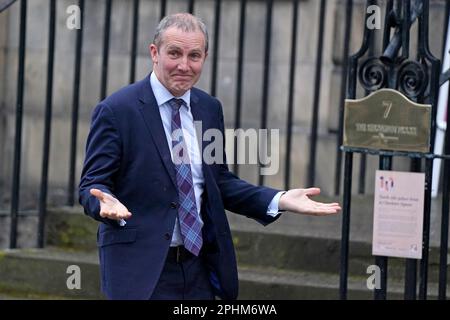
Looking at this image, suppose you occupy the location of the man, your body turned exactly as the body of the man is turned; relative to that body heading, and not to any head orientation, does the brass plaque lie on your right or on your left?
on your left

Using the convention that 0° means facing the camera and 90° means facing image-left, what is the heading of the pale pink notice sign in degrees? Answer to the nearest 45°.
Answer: approximately 0°

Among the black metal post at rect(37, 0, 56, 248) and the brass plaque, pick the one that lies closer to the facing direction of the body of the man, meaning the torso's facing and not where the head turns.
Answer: the brass plaque

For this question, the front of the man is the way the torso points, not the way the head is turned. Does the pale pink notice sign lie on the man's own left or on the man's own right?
on the man's own left

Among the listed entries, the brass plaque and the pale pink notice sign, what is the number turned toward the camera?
2

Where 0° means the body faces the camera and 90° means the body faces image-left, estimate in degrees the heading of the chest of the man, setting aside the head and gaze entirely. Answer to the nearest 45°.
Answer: approximately 315°

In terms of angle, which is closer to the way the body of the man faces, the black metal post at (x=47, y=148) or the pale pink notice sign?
the pale pink notice sign

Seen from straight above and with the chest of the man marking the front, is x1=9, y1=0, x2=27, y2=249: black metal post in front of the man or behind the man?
behind

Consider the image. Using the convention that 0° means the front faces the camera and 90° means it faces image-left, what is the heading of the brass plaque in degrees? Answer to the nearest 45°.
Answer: approximately 0°
